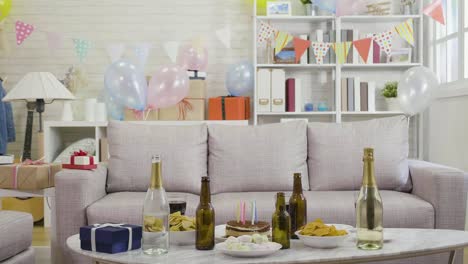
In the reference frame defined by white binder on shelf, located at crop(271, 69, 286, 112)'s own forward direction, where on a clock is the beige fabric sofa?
The beige fabric sofa is roughly at 12 o'clock from the white binder on shelf.

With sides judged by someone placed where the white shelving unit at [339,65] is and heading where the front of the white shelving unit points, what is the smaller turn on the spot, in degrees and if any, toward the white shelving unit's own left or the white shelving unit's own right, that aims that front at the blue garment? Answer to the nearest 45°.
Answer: approximately 90° to the white shelving unit's own right

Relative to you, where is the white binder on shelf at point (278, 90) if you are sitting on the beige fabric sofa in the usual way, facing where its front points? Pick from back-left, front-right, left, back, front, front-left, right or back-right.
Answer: back

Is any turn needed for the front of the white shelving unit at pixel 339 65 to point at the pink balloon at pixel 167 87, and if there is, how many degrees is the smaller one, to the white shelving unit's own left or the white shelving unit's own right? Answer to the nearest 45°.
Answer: approximately 45° to the white shelving unit's own right

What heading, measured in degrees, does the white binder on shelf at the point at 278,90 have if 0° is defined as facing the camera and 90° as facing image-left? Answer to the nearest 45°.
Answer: approximately 0°

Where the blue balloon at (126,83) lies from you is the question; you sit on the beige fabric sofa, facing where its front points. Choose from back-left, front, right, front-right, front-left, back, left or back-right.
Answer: back-right

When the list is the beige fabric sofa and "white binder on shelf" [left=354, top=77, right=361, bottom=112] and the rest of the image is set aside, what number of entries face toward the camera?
2
